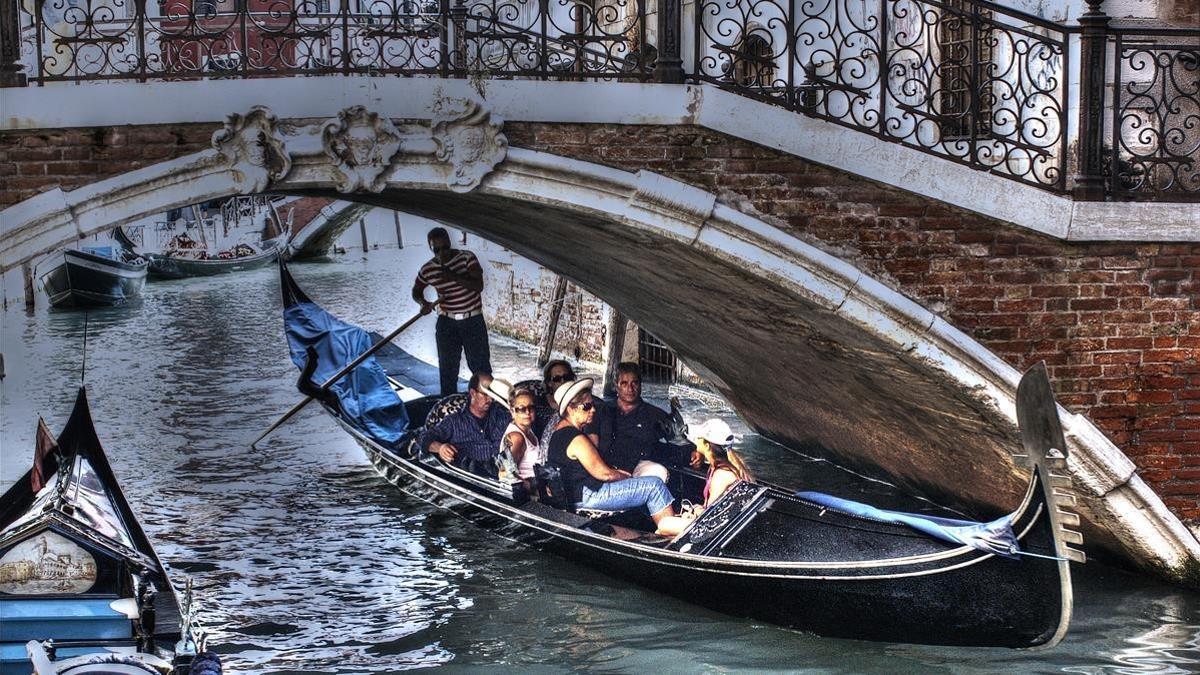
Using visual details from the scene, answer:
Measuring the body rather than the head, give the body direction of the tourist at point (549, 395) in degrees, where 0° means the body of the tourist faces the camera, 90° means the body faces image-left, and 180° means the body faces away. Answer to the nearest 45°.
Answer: approximately 315°

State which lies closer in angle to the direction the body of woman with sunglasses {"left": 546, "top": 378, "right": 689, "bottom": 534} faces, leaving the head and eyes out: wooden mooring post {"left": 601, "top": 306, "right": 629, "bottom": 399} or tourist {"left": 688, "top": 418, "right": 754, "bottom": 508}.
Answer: the tourist

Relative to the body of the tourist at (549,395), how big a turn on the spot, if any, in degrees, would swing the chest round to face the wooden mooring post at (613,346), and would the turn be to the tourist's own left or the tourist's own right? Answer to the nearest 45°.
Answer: approximately 135° to the tourist's own left

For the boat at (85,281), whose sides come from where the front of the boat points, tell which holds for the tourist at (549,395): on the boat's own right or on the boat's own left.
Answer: on the boat's own left

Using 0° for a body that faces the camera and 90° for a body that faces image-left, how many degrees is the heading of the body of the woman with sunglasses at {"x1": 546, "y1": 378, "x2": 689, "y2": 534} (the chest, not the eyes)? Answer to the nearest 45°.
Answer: approximately 270°

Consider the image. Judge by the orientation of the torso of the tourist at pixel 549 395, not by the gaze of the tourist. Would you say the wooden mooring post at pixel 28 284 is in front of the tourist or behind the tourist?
behind

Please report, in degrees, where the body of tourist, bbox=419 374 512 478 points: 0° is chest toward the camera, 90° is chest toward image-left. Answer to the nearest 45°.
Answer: approximately 315°
